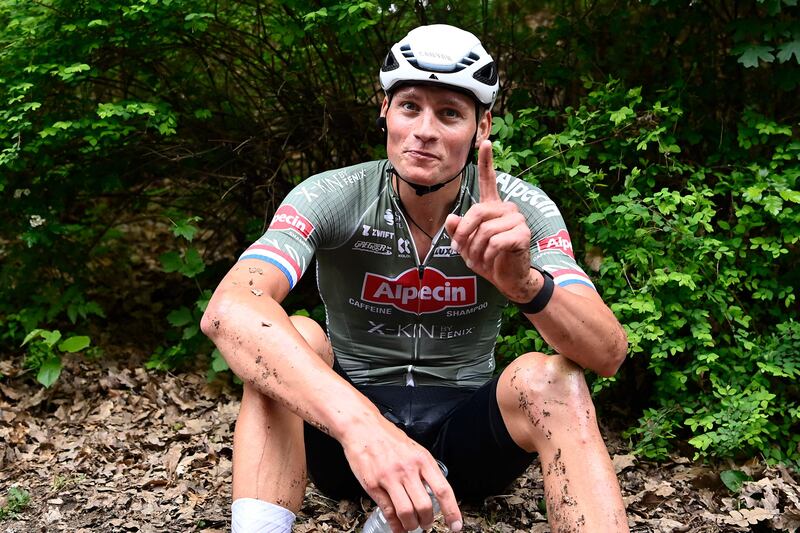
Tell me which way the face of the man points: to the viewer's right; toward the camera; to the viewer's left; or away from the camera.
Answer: toward the camera

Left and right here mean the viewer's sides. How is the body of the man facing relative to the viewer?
facing the viewer

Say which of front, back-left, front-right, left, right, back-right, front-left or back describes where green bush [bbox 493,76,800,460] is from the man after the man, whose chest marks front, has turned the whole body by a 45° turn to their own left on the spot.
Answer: left
